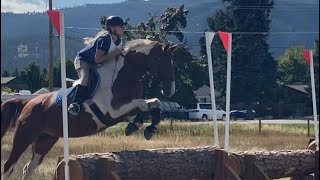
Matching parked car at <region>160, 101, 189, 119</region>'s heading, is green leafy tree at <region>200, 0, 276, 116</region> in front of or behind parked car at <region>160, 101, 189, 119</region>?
in front

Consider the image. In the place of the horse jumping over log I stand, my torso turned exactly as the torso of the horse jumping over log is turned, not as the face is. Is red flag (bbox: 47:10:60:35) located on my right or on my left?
on my right

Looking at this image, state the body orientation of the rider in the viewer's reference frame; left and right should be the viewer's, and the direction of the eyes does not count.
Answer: facing to the right of the viewer

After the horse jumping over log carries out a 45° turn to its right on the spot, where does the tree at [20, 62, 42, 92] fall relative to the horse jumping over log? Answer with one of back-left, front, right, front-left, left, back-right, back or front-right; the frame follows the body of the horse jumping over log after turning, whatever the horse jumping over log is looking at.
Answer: back-left

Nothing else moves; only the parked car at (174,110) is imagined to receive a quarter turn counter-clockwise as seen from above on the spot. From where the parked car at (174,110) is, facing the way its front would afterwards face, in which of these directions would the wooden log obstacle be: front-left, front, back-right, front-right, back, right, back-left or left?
back

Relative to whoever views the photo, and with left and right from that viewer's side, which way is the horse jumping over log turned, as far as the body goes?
facing to the right of the viewer

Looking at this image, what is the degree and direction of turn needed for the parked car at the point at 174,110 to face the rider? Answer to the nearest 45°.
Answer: approximately 90° to its right

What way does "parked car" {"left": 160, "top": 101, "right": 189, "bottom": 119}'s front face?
to the viewer's right
